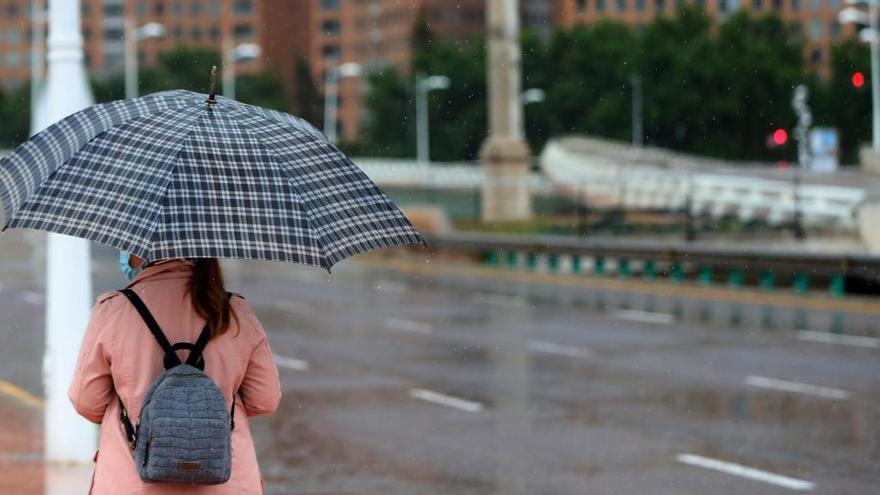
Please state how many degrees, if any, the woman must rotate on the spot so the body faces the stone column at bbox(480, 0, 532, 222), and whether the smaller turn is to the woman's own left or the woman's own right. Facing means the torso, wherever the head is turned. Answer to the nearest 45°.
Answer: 0° — they already face it

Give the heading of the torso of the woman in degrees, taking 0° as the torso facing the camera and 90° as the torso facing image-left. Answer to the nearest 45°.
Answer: approximately 180°
